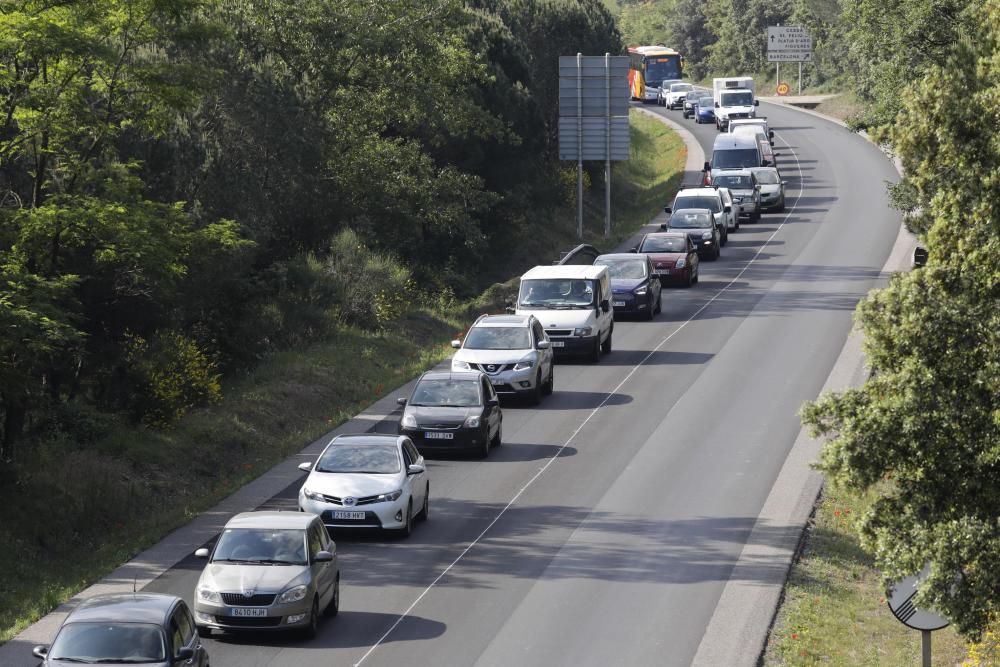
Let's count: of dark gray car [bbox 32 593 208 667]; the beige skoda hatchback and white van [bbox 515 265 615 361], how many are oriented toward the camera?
3

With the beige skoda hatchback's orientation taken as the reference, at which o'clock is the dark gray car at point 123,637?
The dark gray car is roughly at 1 o'clock from the beige skoda hatchback.

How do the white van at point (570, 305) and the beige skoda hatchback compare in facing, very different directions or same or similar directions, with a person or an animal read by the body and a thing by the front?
same or similar directions

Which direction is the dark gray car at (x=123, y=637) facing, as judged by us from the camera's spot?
facing the viewer

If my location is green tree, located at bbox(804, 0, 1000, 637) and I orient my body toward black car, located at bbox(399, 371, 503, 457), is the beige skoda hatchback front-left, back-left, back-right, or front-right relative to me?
front-left

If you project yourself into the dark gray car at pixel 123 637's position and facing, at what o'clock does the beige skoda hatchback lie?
The beige skoda hatchback is roughly at 7 o'clock from the dark gray car.

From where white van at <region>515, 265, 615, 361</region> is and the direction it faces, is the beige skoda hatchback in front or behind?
in front

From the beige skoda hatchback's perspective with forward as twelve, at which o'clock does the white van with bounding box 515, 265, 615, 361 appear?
The white van is roughly at 7 o'clock from the beige skoda hatchback.

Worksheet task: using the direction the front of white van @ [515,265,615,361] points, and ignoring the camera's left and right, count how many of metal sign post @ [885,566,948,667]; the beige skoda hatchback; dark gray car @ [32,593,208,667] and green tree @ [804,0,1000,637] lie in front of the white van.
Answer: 4

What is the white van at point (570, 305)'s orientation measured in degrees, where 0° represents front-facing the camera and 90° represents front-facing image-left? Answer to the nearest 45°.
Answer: approximately 0°

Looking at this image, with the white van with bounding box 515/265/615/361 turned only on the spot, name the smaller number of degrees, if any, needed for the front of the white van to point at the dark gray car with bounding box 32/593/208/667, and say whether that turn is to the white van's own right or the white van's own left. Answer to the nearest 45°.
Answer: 0° — it already faces it

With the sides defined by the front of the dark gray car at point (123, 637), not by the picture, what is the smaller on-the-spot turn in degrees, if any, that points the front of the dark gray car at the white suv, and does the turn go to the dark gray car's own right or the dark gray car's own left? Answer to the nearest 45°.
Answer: approximately 135° to the dark gray car's own left

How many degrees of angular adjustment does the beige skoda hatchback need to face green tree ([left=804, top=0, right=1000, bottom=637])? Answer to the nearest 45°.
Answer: approximately 45° to its left

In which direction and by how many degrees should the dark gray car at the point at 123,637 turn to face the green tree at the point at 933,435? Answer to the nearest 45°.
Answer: approximately 90° to its left
